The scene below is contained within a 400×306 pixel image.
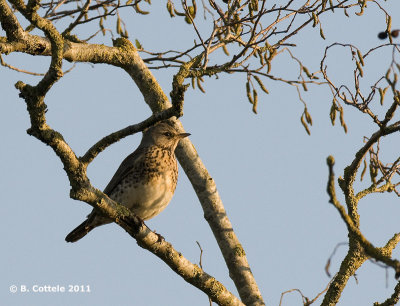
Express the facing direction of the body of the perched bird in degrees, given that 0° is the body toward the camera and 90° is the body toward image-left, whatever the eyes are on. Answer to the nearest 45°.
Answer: approximately 315°
